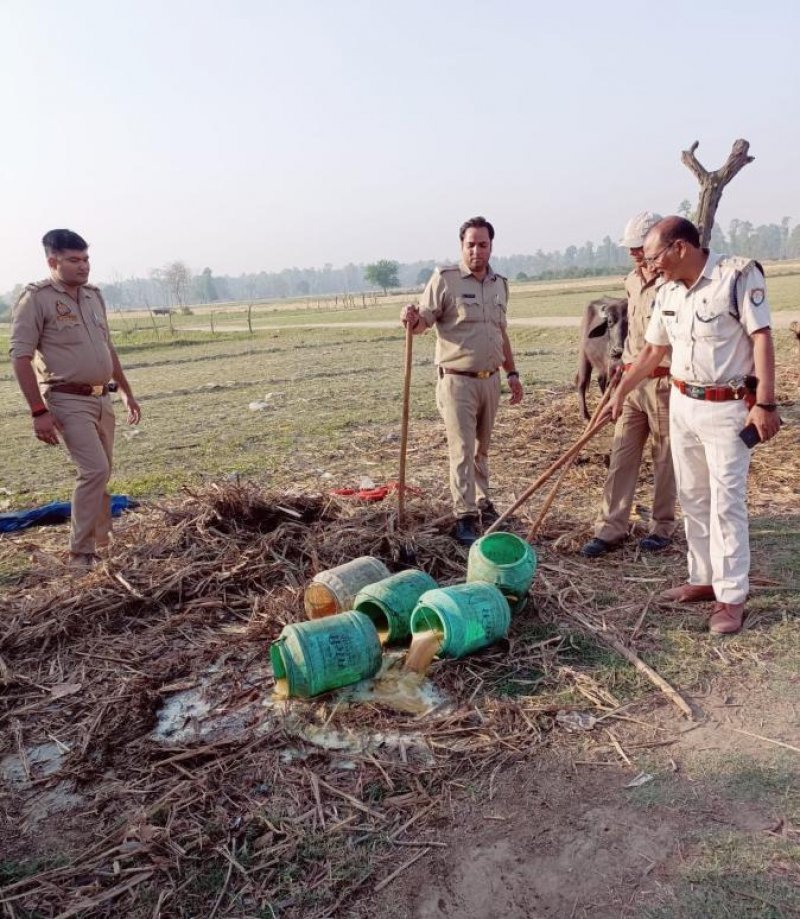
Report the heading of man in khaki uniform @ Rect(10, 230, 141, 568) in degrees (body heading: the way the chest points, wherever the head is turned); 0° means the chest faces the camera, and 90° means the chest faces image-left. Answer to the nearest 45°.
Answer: approximately 315°

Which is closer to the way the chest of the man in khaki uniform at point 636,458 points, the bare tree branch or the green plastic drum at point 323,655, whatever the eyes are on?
the green plastic drum

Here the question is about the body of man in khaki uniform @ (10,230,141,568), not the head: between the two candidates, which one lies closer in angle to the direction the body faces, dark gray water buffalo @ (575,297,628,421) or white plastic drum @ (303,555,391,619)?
the white plastic drum

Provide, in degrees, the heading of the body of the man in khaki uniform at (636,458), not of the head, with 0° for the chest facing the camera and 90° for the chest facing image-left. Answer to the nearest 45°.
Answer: approximately 45°

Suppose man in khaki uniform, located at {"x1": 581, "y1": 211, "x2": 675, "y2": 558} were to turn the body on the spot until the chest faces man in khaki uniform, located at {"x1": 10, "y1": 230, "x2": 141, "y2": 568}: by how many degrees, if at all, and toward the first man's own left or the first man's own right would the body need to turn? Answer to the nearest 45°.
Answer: approximately 45° to the first man's own right

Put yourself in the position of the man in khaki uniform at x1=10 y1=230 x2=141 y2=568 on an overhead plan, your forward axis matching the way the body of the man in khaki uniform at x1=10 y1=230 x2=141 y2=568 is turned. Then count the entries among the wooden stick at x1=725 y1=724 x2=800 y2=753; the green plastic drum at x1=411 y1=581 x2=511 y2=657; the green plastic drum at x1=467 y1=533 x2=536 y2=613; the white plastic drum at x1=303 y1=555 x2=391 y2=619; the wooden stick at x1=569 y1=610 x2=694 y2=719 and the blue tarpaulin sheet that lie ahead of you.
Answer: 5
